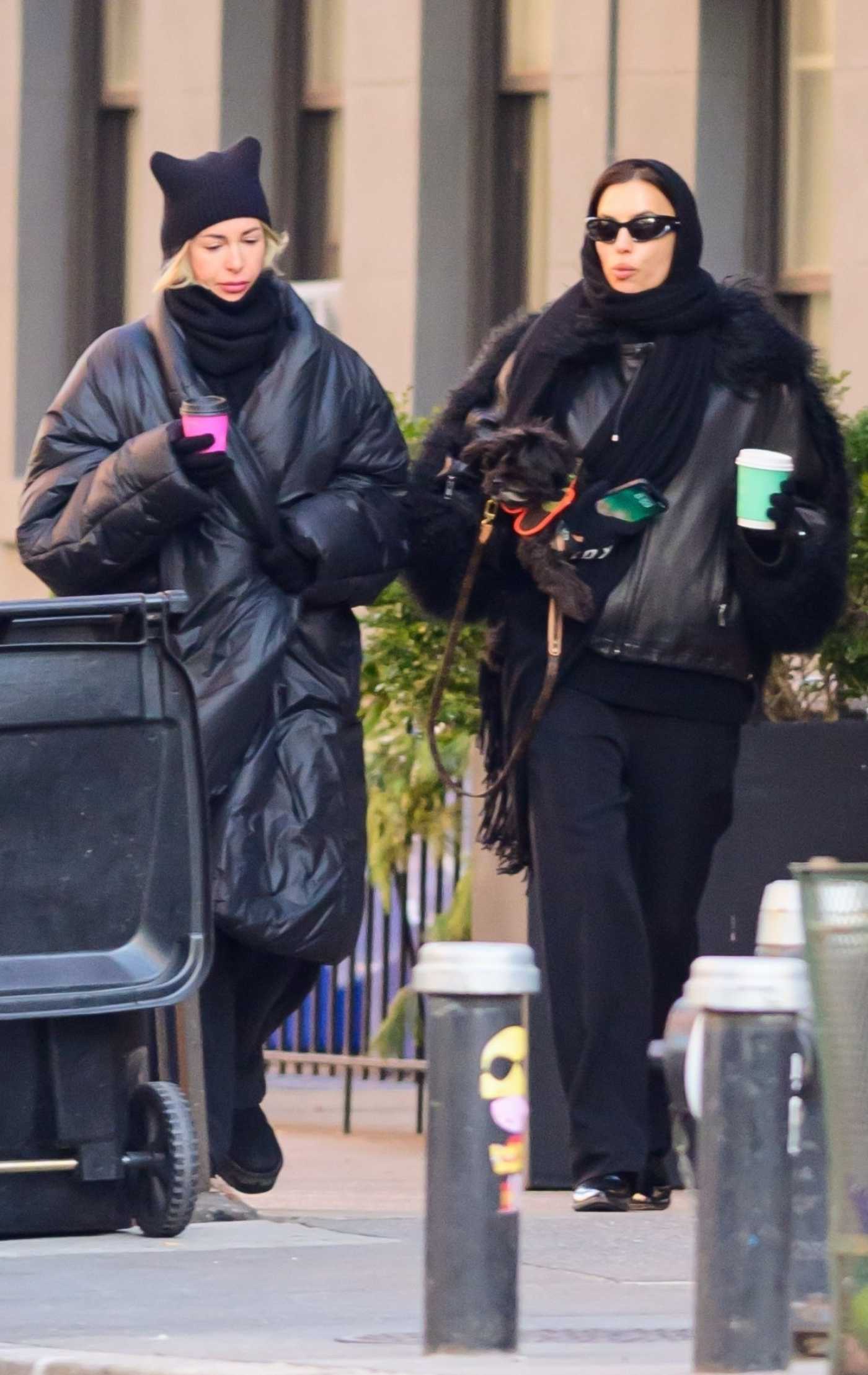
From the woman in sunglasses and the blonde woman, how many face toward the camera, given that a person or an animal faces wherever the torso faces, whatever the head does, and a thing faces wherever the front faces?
2

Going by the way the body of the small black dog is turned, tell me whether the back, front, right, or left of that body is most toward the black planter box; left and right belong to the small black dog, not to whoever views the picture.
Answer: back

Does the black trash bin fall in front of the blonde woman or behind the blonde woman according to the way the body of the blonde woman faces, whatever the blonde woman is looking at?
in front

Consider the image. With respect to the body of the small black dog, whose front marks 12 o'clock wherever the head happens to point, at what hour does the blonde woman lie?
The blonde woman is roughly at 2 o'clock from the small black dog.

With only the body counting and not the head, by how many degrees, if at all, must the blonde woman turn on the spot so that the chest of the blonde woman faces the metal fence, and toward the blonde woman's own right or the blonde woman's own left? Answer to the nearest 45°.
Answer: approximately 180°

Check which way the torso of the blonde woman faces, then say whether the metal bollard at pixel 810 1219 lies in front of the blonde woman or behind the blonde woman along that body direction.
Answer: in front

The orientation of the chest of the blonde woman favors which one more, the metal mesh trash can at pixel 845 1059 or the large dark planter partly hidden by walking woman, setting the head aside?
the metal mesh trash can

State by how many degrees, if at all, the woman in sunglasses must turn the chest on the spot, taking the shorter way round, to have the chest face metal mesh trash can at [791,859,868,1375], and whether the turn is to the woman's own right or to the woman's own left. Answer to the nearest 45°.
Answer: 0° — they already face it

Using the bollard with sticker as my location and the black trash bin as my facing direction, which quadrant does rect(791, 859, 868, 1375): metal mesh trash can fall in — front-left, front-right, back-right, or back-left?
back-right

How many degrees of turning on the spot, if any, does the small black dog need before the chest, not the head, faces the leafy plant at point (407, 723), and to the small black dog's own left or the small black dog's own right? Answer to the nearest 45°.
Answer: approximately 135° to the small black dog's own right

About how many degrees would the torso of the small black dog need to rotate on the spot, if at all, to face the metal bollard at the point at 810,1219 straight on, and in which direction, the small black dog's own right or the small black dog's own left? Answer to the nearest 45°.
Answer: approximately 45° to the small black dog's own left
